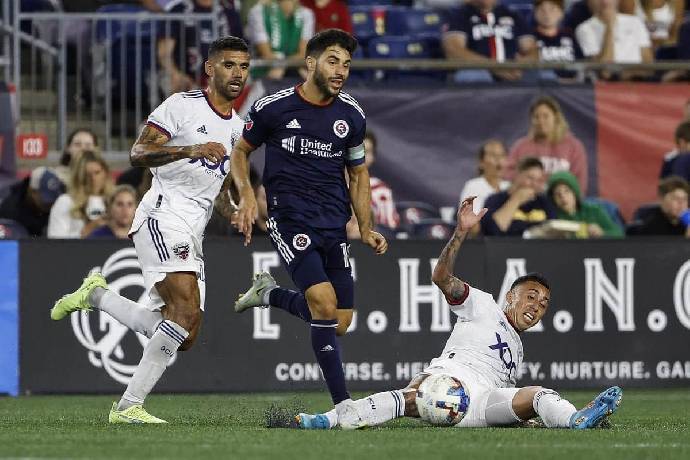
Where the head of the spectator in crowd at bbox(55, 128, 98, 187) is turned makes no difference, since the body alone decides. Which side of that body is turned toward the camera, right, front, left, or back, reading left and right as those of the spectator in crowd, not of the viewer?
front

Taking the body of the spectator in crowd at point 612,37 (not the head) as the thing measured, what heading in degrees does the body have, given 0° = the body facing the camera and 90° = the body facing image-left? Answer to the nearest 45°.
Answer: approximately 0°

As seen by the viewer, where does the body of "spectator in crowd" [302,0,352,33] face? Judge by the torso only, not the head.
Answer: toward the camera

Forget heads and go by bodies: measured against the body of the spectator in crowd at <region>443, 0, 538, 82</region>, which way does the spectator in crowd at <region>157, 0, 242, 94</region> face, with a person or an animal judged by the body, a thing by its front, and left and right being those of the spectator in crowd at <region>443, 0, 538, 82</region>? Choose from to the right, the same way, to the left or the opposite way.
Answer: the same way

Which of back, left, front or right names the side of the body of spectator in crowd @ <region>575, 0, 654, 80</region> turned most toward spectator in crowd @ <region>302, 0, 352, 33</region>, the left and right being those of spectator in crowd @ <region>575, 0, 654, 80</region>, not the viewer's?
right

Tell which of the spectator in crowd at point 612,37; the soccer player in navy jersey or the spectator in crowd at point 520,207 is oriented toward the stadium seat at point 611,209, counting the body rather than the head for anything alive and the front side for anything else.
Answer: the spectator in crowd at point 612,37

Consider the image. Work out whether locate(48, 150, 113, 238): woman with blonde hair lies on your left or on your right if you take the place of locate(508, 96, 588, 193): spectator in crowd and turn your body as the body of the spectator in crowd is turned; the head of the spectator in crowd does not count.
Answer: on your right

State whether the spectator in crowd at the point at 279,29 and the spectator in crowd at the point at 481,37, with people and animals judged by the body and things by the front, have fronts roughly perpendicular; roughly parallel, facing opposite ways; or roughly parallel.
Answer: roughly parallel

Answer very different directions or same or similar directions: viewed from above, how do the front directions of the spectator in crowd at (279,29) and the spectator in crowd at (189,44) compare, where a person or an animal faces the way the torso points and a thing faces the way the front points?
same or similar directions

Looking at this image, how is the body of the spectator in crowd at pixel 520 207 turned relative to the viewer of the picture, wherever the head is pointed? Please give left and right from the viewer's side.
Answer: facing the viewer

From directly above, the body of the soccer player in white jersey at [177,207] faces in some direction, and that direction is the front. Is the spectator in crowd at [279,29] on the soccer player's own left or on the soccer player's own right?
on the soccer player's own left

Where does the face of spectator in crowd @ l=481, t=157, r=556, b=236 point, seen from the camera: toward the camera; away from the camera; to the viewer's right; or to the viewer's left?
toward the camera

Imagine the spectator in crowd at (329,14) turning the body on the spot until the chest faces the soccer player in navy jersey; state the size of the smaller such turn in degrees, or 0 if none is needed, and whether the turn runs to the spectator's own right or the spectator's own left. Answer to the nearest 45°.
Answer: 0° — they already face them

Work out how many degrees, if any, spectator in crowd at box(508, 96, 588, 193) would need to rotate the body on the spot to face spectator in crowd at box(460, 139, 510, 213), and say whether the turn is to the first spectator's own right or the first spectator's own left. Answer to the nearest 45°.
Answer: approximately 45° to the first spectator's own right

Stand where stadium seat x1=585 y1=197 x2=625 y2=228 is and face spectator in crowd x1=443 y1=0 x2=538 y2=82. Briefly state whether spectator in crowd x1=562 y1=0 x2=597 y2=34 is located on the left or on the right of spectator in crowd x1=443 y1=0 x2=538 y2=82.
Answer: right

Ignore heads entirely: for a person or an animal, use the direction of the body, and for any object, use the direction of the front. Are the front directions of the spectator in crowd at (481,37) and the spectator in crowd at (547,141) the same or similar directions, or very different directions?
same or similar directions

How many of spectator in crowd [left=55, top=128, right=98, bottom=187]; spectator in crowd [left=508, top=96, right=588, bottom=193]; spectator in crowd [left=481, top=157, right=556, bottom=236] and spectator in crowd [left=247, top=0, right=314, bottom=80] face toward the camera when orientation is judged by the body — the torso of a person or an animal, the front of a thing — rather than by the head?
4

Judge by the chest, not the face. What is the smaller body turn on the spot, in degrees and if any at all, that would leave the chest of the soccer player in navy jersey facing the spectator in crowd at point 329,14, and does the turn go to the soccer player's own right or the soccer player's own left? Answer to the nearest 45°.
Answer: approximately 135° to the soccer player's own left

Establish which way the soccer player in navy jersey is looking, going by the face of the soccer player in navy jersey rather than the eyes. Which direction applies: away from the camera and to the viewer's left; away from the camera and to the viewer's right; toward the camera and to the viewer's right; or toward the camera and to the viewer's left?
toward the camera and to the viewer's right

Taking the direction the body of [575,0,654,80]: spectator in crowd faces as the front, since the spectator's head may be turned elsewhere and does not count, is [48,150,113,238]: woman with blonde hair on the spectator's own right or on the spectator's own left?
on the spectator's own right

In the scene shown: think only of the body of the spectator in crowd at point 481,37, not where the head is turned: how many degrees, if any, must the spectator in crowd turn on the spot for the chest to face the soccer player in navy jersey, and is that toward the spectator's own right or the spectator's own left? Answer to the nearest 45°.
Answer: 0° — they already face them
